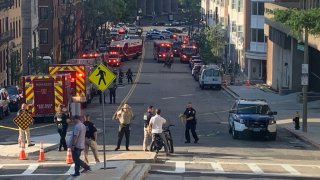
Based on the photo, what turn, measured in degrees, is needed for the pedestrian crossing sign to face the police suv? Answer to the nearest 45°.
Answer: approximately 135° to its left

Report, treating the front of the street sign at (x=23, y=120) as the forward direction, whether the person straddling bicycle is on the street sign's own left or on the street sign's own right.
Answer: on the street sign's own left

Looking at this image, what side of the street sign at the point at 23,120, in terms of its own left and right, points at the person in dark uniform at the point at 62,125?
left

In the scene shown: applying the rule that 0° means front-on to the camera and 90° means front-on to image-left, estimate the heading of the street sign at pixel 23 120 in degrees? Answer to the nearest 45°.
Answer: approximately 0°

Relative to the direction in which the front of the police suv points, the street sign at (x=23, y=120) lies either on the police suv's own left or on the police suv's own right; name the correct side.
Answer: on the police suv's own right

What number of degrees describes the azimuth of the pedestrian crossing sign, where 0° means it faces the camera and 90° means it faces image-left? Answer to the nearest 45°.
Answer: approximately 0°
